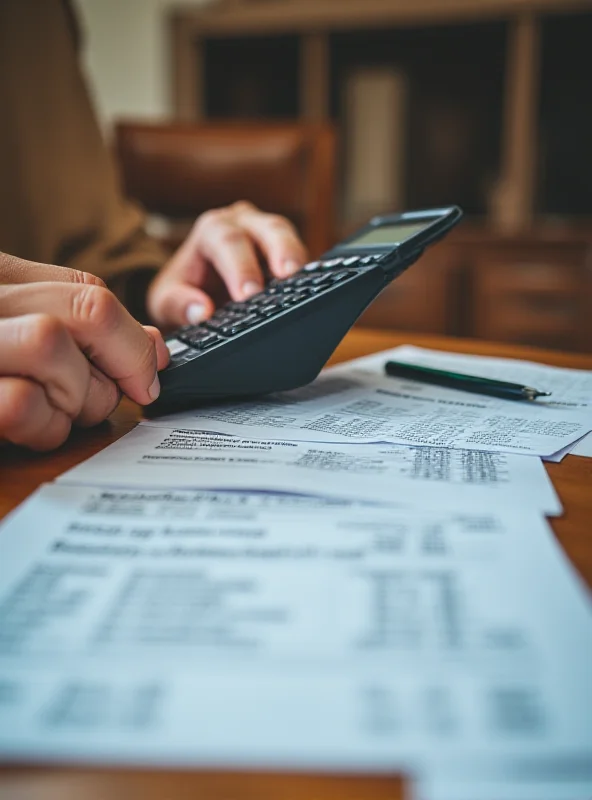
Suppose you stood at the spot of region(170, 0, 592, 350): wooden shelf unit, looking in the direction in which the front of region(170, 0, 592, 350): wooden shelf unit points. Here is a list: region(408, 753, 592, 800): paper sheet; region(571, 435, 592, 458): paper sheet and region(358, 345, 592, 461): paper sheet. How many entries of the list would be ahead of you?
3

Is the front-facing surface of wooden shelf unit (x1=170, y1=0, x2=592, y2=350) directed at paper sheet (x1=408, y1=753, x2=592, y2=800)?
yes

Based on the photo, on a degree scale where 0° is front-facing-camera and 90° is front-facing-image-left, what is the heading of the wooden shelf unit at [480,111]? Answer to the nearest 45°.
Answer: approximately 0°

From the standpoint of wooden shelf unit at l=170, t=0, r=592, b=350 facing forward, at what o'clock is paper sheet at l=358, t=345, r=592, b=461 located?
The paper sheet is roughly at 12 o'clock from the wooden shelf unit.

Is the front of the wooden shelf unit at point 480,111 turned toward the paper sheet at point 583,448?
yes

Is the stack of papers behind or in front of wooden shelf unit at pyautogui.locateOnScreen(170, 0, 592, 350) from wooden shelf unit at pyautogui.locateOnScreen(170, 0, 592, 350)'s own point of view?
in front

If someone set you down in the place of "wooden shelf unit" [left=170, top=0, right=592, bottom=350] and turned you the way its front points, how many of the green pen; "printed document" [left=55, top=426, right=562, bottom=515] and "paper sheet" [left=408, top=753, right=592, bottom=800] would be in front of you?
3

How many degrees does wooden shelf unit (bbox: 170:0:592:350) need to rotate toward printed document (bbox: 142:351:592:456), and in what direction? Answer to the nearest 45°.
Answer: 0° — it already faces it

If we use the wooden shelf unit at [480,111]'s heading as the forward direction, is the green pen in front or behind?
in front
